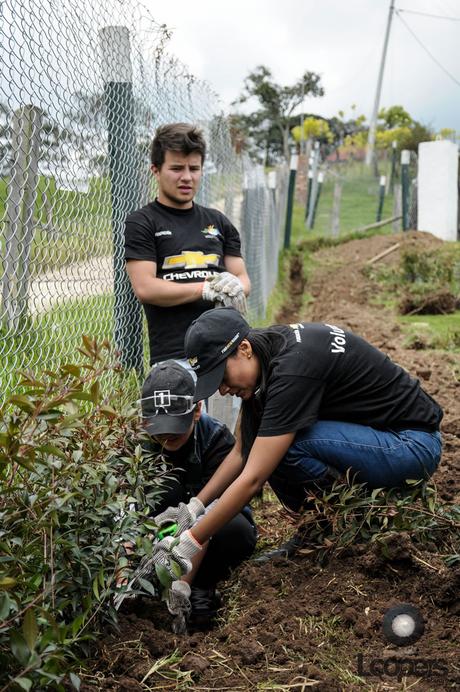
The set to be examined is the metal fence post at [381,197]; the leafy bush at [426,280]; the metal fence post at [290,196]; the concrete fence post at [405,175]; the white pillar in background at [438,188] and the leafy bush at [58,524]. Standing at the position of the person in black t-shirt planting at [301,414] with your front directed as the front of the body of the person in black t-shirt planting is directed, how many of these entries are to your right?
5

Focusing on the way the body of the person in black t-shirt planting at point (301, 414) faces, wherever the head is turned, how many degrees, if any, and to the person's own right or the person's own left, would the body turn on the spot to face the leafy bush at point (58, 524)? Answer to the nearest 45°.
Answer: approximately 45° to the person's own left

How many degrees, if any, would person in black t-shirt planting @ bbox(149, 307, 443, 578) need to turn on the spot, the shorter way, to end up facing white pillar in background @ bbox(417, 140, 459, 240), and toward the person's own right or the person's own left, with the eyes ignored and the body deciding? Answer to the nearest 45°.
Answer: approximately 90° to the person's own right

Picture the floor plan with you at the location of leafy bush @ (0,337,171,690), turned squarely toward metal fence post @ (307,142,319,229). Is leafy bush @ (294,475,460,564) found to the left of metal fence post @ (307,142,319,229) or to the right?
right

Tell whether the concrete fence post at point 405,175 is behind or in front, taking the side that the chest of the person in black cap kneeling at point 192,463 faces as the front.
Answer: behind

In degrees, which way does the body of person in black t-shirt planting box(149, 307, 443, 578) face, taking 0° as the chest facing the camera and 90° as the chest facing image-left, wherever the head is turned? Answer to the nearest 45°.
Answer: approximately 90°

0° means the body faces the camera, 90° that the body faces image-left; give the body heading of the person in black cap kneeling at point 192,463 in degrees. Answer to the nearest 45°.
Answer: approximately 45°

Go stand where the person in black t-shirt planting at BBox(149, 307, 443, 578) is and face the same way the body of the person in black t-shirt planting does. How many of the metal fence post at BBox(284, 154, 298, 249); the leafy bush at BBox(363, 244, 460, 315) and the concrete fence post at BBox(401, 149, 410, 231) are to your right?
3

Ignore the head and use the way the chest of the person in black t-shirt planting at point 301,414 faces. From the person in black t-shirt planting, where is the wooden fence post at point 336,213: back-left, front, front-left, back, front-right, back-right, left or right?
right

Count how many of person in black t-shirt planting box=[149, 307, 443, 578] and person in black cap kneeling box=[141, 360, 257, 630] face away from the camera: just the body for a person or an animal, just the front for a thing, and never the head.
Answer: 0

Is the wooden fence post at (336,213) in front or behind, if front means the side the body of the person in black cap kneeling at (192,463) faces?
behind

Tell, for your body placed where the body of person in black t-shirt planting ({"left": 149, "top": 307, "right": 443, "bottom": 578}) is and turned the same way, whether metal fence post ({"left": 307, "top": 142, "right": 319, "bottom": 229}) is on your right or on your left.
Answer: on your right

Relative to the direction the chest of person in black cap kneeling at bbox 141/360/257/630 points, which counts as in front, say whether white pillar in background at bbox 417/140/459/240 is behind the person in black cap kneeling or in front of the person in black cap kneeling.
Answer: behind
